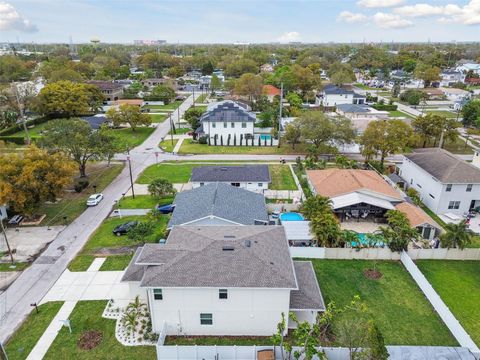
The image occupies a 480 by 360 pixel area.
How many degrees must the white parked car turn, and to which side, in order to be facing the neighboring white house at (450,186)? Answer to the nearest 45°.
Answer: approximately 90° to its left

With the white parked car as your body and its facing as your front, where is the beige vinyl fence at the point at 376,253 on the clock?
The beige vinyl fence is roughly at 9 o'clock from the white parked car.

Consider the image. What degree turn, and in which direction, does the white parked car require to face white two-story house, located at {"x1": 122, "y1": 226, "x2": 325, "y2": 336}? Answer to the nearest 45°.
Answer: approximately 45° to its left

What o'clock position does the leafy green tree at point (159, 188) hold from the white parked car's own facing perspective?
The leafy green tree is roughly at 8 o'clock from the white parked car.

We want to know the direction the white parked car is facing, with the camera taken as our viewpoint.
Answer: facing the viewer and to the left of the viewer

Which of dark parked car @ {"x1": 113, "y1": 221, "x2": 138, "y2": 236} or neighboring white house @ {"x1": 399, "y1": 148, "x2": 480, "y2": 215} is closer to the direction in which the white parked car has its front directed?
the dark parked car
